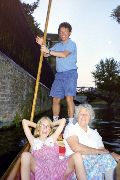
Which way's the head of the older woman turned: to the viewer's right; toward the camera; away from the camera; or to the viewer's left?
toward the camera

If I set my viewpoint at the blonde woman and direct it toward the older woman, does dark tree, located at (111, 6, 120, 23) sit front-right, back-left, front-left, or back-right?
front-left

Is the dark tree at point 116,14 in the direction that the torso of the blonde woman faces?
no

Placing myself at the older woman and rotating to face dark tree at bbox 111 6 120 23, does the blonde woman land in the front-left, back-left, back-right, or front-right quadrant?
back-left

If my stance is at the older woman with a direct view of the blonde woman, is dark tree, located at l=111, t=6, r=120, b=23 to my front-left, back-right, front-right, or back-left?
back-right

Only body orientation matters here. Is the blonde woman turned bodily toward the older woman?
no

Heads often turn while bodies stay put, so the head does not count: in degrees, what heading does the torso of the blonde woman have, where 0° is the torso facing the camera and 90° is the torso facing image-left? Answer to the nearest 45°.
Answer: approximately 0°
